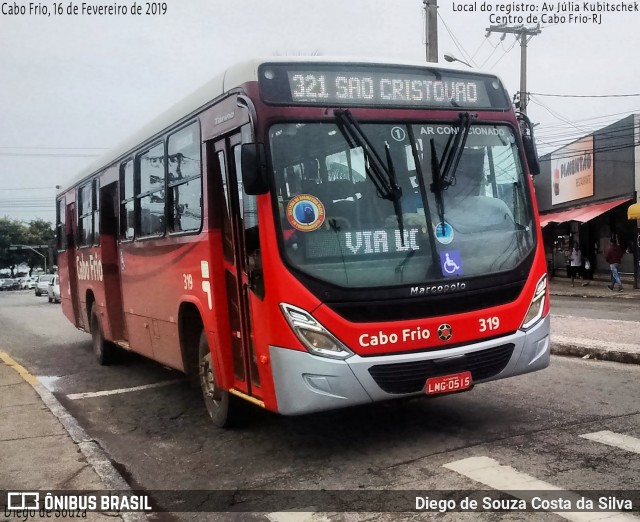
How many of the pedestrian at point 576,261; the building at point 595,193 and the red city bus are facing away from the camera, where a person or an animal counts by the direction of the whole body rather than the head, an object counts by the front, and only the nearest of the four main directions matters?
0

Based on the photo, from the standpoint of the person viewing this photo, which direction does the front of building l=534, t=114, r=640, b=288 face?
facing the viewer and to the left of the viewer

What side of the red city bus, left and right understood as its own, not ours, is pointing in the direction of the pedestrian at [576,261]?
left

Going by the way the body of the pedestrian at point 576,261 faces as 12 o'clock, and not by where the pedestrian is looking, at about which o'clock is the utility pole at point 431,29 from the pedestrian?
The utility pole is roughly at 2 o'clock from the pedestrian.

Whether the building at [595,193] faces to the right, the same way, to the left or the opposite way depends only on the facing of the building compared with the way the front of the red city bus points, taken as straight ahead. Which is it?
to the right

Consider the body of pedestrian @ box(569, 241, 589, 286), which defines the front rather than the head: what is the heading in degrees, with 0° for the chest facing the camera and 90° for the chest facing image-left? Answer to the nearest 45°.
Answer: approximately 315°

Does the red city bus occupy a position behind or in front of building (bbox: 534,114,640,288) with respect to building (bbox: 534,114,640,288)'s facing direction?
in front

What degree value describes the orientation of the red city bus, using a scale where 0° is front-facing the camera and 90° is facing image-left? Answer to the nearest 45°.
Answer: approximately 315°

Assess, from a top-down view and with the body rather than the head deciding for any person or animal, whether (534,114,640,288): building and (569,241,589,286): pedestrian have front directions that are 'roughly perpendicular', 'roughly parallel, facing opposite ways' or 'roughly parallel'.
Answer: roughly perpendicular

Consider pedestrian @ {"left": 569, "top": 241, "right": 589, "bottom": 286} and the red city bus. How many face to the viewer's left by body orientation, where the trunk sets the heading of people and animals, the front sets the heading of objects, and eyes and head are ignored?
0
